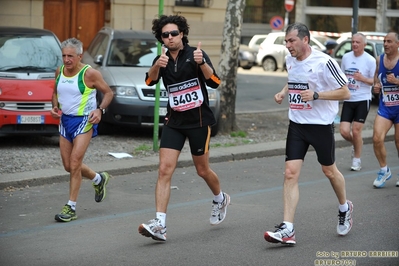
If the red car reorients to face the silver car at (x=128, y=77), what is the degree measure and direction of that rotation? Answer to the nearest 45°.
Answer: approximately 135° to its left

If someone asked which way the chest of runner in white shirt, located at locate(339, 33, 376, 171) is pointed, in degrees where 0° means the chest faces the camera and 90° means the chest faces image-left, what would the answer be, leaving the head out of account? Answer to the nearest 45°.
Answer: approximately 45°

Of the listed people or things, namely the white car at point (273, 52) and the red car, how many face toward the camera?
1

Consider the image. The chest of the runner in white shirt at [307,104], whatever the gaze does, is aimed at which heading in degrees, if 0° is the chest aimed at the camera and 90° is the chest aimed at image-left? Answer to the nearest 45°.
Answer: approximately 45°

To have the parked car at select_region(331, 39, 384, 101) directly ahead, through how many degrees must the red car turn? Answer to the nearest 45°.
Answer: approximately 135° to its left

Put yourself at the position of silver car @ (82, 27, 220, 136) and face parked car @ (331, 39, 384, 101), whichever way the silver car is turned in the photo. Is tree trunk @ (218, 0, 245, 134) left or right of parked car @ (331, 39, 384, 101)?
right

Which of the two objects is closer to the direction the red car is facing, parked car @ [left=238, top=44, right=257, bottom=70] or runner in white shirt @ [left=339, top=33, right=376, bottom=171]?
the runner in white shirt

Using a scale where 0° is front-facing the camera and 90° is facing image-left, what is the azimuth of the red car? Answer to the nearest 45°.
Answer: approximately 0°
